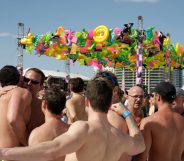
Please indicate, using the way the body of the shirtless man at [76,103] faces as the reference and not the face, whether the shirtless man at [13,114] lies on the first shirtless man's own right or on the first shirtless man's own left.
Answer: on the first shirtless man's own left

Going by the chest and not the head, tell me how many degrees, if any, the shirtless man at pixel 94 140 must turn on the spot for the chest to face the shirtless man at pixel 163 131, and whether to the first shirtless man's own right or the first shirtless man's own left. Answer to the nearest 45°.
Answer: approximately 45° to the first shirtless man's own right

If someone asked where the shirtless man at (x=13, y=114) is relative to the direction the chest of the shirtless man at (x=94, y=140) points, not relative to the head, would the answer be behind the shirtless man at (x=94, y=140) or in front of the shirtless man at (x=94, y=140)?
in front

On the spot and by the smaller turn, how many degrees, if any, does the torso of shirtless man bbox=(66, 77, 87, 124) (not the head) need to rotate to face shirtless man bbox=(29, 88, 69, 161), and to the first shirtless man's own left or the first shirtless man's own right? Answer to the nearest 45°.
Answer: approximately 135° to the first shirtless man's own left

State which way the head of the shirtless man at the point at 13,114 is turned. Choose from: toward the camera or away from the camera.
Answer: away from the camera

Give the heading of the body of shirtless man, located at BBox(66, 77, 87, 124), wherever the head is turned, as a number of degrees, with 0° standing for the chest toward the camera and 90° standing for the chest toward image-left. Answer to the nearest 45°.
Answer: approximately 135°

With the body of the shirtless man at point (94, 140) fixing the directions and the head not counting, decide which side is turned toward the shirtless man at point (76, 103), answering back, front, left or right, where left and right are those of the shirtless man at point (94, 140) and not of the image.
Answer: front

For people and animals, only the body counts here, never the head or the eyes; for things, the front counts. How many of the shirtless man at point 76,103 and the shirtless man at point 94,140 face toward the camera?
0

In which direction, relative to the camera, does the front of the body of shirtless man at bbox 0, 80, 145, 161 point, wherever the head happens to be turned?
away from the camera

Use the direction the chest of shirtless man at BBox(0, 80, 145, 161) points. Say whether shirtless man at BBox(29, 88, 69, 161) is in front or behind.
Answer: in front

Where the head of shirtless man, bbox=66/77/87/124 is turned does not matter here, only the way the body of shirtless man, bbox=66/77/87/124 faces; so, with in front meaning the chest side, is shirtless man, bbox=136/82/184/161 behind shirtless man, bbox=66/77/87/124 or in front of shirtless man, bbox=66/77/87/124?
behind

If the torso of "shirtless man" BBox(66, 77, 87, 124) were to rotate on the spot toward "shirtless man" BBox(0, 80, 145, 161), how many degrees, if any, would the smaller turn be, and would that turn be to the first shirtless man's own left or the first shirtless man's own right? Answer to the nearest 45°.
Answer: approximately 135° to the first shirtless man's own left
